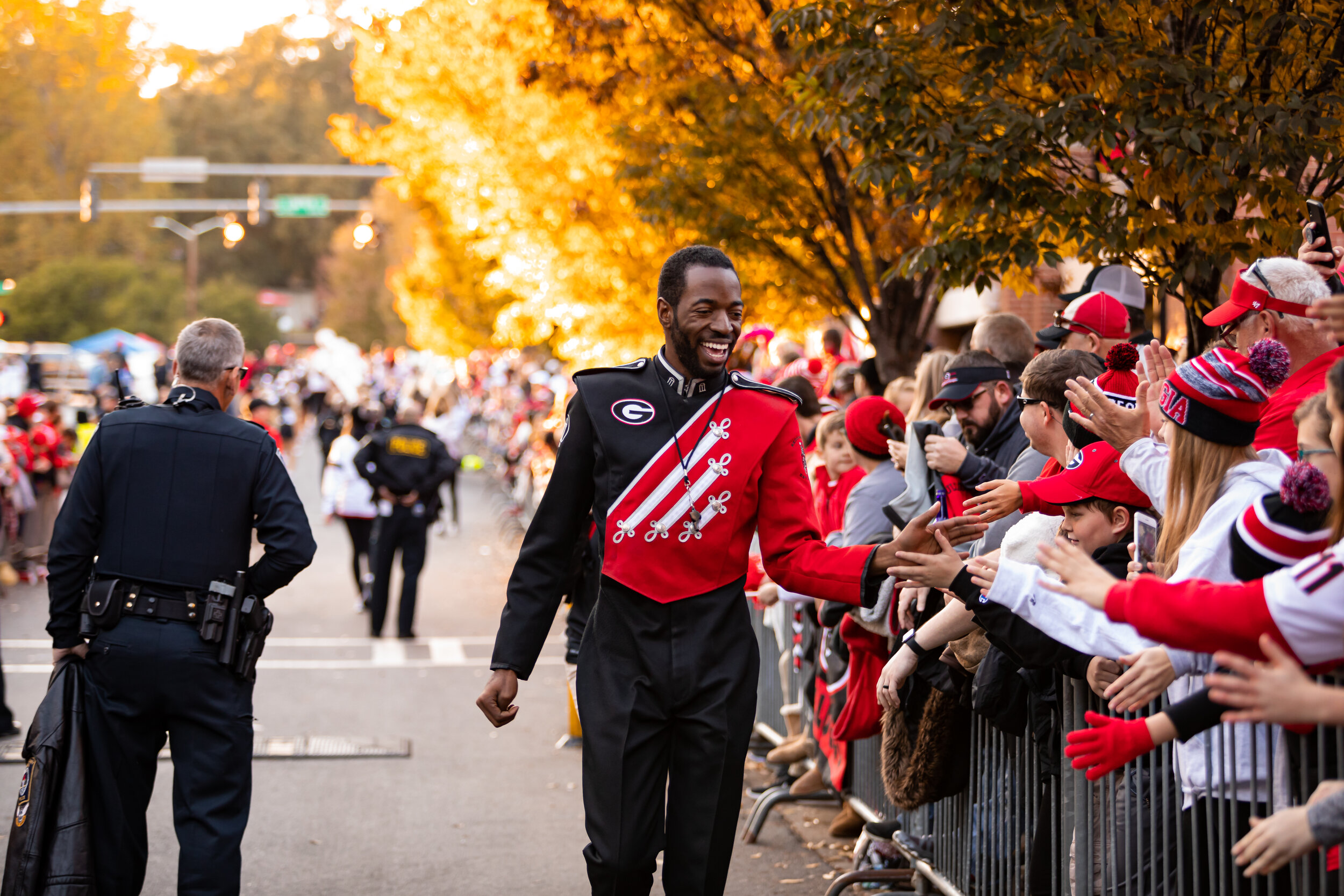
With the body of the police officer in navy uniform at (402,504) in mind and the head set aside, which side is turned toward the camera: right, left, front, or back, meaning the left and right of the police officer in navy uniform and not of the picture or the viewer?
back

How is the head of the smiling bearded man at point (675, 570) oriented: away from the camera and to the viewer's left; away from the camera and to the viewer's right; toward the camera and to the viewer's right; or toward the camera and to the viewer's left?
toward the camera and to the viewer's right

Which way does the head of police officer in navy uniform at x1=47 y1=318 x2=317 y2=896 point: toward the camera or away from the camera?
away from the camera

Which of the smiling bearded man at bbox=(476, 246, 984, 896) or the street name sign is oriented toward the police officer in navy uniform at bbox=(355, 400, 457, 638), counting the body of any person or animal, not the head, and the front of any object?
the street name sign

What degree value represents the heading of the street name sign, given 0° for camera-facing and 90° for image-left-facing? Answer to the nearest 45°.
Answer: approximately 0°

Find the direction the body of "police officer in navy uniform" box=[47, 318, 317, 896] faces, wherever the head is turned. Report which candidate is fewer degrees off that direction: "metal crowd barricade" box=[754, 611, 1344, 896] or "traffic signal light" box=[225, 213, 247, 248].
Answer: the traffic signal light

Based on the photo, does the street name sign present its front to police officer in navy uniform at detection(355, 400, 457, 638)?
yes

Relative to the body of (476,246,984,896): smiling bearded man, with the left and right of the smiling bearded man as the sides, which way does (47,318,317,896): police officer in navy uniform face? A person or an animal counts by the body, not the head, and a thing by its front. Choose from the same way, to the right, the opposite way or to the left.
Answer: the opposite way

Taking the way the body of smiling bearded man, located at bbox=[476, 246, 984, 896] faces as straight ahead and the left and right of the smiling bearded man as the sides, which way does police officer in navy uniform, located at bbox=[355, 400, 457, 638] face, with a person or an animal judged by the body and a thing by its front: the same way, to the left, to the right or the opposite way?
the opposite way

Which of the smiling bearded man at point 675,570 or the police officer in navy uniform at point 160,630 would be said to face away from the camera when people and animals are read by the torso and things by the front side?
the police officer in navy uniform

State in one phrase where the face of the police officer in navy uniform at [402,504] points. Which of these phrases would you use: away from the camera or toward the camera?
away from the camera

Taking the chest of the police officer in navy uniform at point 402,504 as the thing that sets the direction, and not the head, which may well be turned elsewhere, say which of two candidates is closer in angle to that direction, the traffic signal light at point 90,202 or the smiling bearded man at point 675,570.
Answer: the traffic signal light

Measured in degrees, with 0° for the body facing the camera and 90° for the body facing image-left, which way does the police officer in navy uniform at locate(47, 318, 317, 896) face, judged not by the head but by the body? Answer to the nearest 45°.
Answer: approximately 180°
